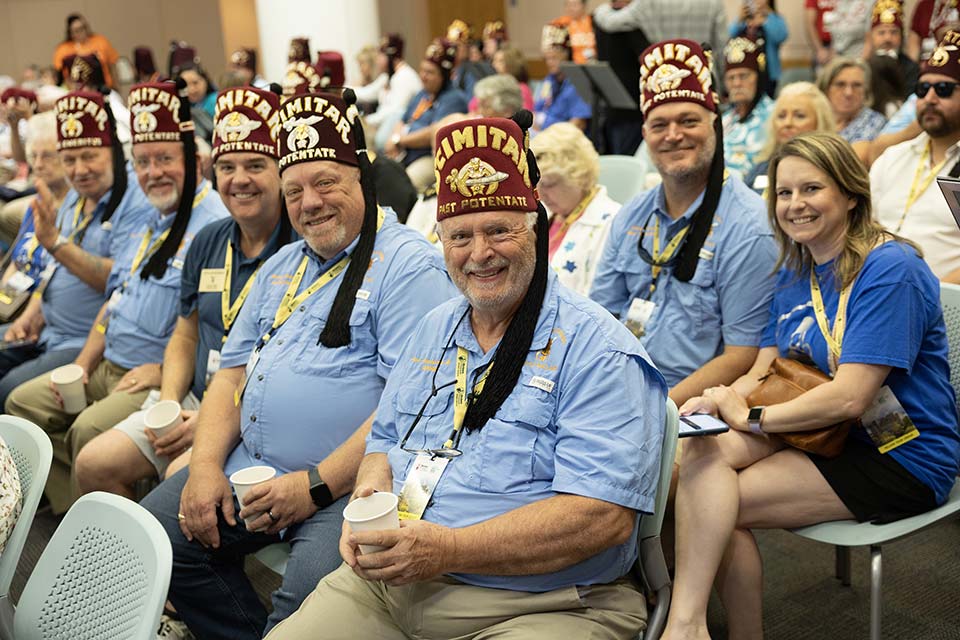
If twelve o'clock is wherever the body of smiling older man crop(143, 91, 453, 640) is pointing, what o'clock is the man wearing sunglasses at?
The man wearing sunglasses is roughly at 7 o'clock from the smiling older man.

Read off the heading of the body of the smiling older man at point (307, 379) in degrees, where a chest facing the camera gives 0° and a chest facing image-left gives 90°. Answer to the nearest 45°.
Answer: approximately 45°

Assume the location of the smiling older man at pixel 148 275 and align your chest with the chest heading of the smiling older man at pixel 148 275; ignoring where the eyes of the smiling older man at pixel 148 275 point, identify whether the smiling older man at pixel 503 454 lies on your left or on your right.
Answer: on your left

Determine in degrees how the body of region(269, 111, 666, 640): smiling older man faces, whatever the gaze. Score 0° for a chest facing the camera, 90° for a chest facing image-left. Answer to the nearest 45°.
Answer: approximately 45°

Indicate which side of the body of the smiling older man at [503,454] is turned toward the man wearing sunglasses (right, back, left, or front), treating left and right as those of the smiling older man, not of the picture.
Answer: back

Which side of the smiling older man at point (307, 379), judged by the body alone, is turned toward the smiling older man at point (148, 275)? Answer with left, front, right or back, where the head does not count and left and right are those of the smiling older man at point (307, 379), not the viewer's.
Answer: right

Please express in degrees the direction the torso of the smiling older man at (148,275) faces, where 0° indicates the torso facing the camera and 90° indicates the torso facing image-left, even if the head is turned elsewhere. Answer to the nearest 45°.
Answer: approximately 45°

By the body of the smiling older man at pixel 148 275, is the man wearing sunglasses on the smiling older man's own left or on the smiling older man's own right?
on the smiling older man's own left

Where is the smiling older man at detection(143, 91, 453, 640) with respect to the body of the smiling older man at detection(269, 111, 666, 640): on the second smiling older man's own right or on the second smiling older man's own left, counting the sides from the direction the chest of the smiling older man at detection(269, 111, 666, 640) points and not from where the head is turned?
on the second smiling older man's own right
